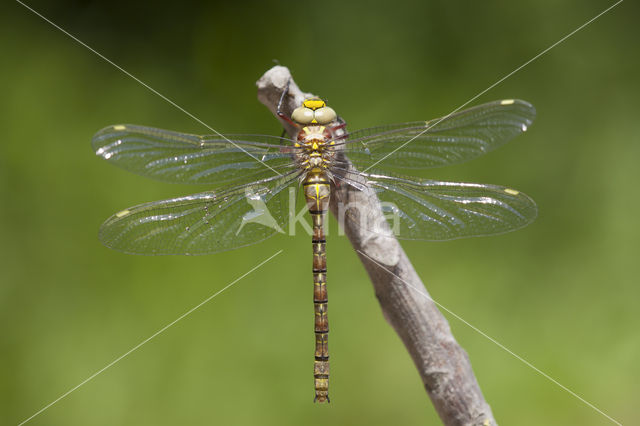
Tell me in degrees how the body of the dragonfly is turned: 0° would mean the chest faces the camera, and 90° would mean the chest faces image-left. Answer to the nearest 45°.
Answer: approximately 180°
